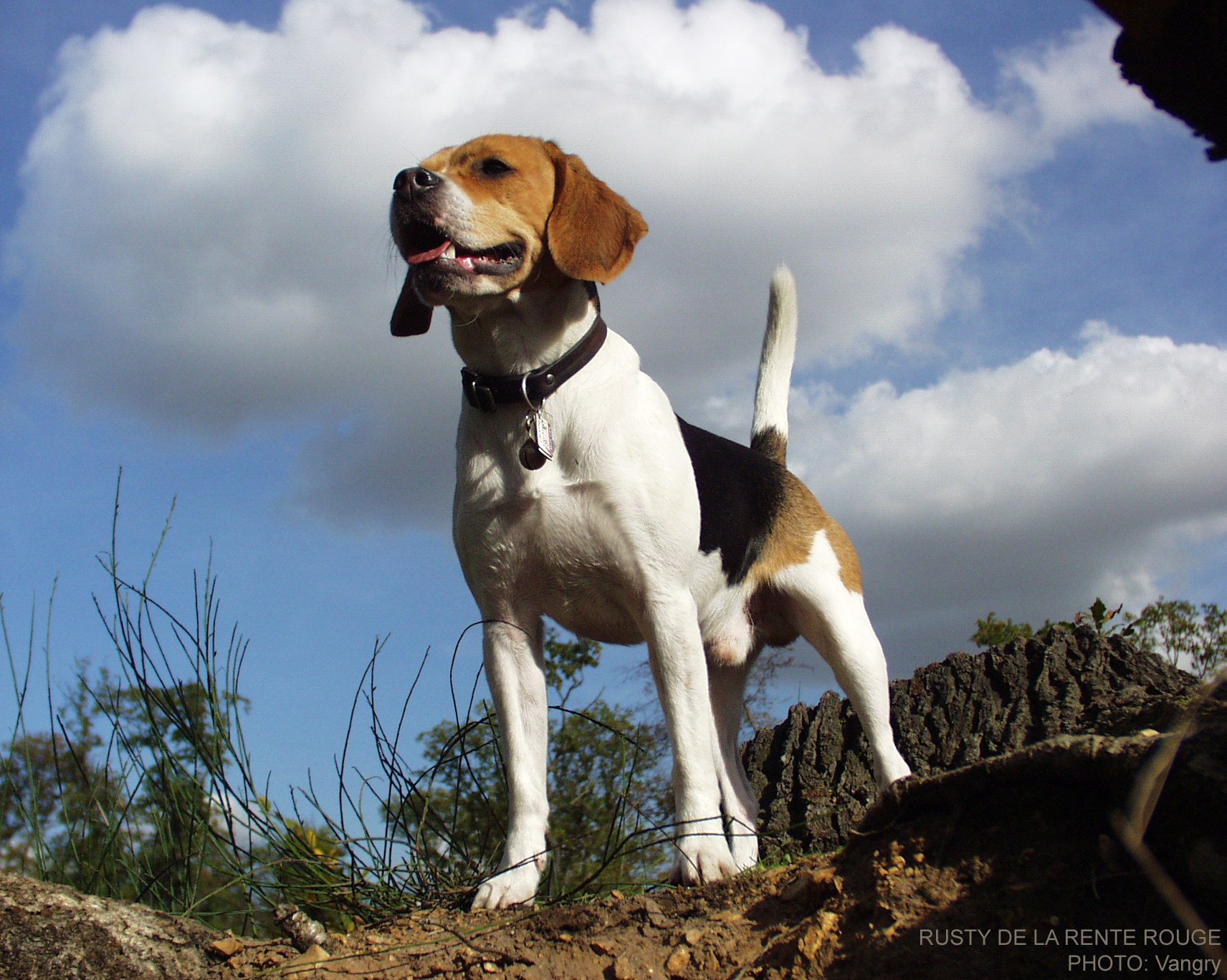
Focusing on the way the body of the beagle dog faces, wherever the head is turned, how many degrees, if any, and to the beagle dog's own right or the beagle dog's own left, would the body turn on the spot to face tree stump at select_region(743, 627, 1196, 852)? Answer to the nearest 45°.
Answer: approximately 180°

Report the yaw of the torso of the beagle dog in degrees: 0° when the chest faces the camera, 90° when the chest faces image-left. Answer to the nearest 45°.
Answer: approximately 45°
